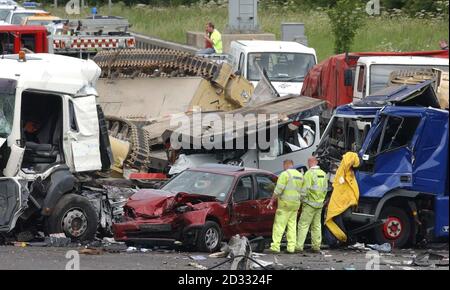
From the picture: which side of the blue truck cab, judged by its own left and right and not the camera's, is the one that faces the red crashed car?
front

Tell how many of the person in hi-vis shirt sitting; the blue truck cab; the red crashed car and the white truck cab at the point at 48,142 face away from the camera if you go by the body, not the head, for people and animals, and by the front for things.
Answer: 0

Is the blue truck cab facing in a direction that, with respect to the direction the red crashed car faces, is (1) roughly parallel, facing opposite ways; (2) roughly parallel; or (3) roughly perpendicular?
roughly parallel

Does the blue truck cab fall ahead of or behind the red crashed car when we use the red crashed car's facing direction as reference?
behind

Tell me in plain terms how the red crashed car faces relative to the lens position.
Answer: facing the viewer and to the left of the viewer

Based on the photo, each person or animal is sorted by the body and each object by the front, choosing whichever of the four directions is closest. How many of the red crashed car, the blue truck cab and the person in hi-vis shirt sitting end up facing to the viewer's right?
0

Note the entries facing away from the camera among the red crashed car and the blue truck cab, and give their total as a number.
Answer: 0

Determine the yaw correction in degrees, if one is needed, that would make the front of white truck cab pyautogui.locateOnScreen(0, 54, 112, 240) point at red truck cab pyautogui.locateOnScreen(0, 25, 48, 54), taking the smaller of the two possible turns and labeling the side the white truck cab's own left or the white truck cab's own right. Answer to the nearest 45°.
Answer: approximately 135° to the white truck cab's own right

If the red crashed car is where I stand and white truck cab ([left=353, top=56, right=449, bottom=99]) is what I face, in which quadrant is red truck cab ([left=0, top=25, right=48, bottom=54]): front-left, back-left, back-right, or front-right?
front-left

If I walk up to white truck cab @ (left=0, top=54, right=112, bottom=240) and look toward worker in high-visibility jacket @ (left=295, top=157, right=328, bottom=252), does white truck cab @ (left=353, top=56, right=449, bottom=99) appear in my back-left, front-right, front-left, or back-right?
front-left
